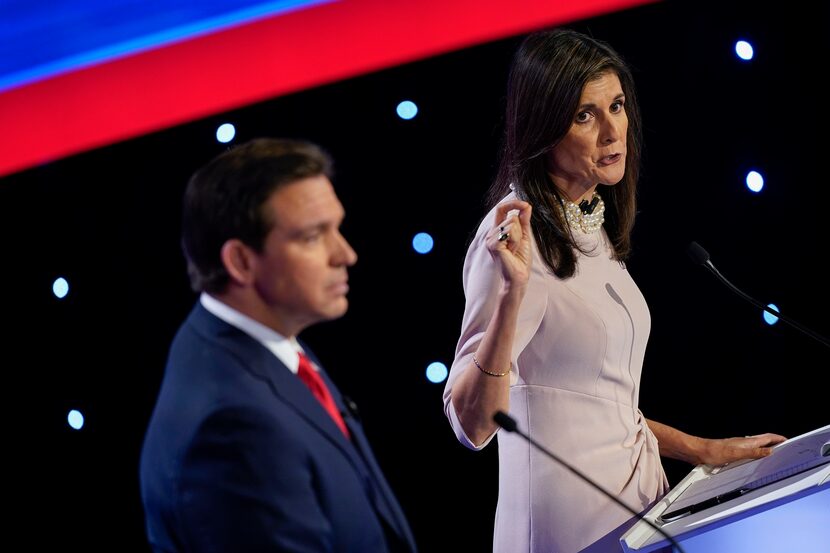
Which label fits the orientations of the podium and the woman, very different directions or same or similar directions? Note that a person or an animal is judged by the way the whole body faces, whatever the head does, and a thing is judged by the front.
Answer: same or similar directions

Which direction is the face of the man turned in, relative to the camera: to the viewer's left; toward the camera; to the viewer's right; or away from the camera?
to the viewer's right

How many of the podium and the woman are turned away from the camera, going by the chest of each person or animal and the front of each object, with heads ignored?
0

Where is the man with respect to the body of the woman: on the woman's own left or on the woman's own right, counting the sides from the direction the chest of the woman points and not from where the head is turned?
on the woman's own right

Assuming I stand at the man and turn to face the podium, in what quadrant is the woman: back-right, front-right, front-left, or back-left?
front-left

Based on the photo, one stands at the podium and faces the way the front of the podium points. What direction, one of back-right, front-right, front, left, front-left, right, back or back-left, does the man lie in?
right
